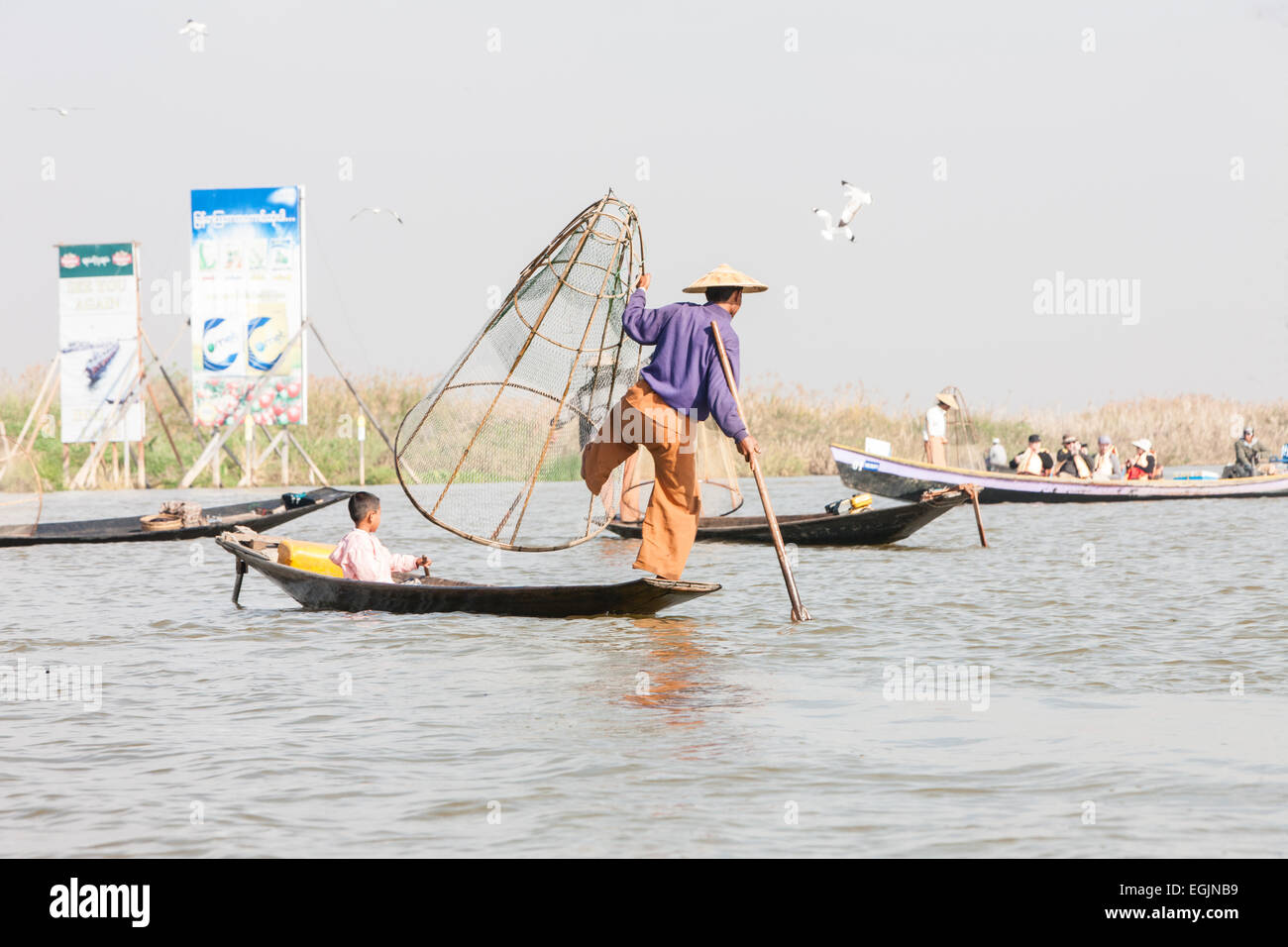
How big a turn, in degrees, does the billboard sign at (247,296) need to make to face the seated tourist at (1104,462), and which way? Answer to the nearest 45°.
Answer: approximately 45° to its left

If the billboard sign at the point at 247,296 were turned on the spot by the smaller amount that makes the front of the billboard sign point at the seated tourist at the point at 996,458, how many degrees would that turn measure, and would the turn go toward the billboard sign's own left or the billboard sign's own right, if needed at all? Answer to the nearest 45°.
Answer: approximately 90° to the billboard sign's own left

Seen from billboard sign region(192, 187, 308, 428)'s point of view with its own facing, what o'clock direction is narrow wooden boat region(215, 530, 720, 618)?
The narrow wooden boat is roughly at 12 o'clock from the billboard sign.

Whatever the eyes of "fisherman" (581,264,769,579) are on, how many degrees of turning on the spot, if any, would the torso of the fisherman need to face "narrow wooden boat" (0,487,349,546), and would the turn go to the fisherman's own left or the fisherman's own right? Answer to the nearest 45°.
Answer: approximately 90° to the fisherman's own left

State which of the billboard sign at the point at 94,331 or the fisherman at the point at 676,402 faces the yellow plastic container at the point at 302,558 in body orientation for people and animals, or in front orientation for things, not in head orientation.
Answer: the billboard sign

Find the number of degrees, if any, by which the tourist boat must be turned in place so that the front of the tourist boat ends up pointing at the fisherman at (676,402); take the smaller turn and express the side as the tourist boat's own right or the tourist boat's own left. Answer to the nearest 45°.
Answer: approximately 90° to the tourist boat's own left

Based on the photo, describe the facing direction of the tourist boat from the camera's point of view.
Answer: facing to the left of the viewer

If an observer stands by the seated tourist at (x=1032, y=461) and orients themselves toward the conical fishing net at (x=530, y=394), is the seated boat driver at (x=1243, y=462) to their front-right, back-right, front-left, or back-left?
back-left

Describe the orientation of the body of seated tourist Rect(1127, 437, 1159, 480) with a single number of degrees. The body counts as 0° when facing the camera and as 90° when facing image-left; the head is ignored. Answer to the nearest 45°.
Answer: approximately 45°

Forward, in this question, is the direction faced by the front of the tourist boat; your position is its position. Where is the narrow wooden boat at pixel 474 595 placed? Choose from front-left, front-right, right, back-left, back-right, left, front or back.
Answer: left

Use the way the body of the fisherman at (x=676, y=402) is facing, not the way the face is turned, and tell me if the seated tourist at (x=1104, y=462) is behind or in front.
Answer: in front

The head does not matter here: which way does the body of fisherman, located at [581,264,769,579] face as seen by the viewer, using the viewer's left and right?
facing away from the viewer and to the right of the viewer

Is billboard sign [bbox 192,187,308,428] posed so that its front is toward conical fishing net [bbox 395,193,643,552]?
yes

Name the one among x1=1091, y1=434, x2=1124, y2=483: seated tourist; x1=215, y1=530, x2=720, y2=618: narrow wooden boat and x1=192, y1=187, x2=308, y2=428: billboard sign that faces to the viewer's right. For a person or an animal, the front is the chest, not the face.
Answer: the narrow wooden boat
